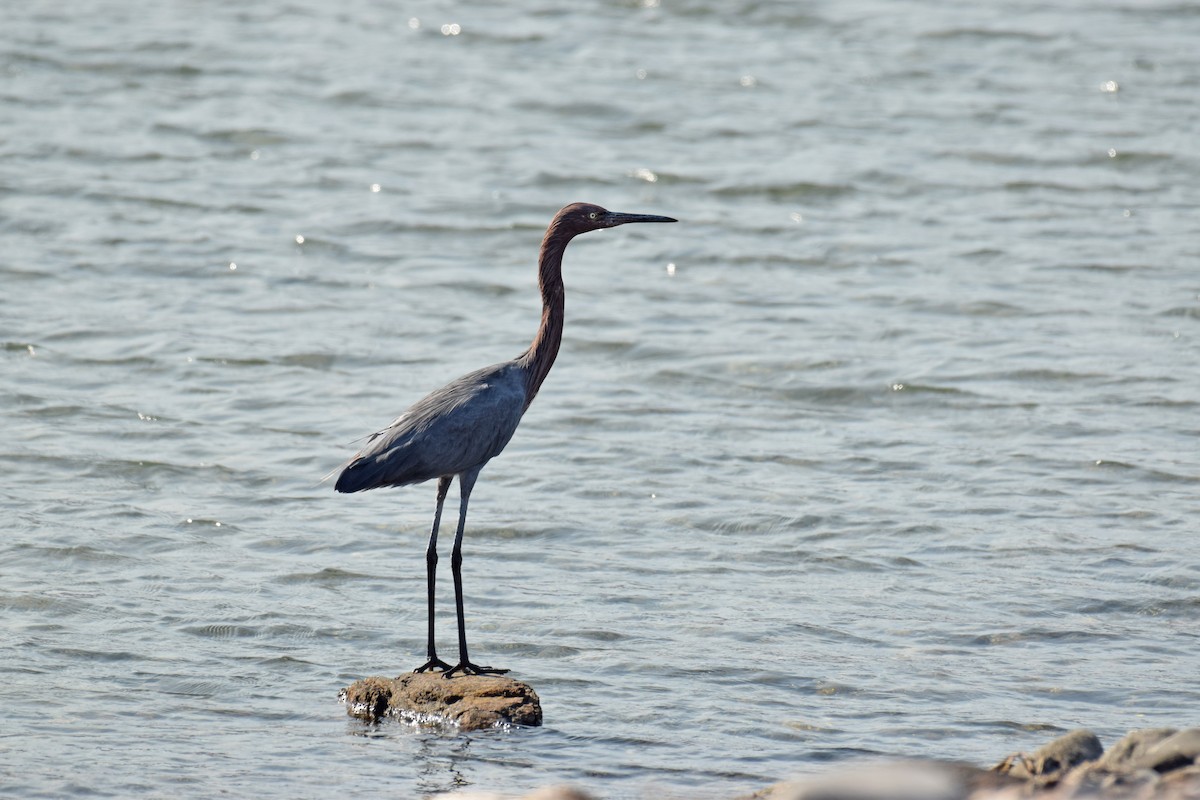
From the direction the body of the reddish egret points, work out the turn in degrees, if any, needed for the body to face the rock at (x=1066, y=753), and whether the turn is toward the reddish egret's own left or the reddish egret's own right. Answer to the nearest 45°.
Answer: approximately 45° to the reddish egret's own right

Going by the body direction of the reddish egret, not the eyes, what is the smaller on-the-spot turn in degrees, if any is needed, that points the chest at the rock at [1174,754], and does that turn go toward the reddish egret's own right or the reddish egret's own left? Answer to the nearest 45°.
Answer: approximately 45° to the reddish egret's own right

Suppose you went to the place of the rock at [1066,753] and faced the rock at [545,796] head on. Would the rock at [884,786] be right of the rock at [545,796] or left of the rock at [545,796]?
left

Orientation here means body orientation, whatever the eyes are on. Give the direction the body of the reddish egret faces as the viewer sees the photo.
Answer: to the viewer's right

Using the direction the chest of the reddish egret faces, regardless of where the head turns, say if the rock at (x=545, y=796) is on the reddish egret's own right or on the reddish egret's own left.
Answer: on the reddish egret's own right
